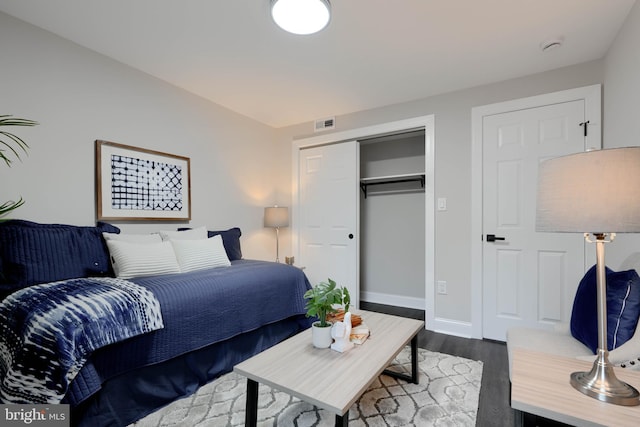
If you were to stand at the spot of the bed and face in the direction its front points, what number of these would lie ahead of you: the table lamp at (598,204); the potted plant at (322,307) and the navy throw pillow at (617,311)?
3

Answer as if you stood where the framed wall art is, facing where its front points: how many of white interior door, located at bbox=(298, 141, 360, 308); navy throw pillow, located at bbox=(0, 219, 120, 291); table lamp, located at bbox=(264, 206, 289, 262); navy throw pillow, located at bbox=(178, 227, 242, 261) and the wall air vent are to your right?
1

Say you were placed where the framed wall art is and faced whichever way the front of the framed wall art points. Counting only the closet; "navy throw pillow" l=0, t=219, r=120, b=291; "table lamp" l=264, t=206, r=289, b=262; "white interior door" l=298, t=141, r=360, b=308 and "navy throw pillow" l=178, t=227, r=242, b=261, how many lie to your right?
1

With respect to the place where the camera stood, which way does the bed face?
facing the viewer and to the right of the viewer

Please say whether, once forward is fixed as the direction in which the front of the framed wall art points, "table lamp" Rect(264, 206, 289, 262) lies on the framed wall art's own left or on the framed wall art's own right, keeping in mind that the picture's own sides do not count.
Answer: on the framed wall art's own left

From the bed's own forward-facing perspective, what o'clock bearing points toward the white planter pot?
The white planter pot is roughly at 12 o'clock from the bed.

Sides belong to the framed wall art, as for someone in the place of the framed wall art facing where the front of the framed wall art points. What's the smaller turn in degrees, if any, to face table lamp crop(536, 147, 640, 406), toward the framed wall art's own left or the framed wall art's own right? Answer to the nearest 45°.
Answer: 0° — it already faces it

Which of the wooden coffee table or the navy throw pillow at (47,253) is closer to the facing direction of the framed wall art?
the wooden coffee table

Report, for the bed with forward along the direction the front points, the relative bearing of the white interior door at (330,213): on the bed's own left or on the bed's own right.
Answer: on the bed's own left

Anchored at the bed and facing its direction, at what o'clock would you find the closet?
The closet is roughly at 10 o'clock from the bed.

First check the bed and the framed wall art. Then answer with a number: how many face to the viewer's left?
0

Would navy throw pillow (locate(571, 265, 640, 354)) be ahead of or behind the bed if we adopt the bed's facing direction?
ahead

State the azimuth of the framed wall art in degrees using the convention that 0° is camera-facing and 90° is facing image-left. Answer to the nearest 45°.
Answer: approximately 315°
